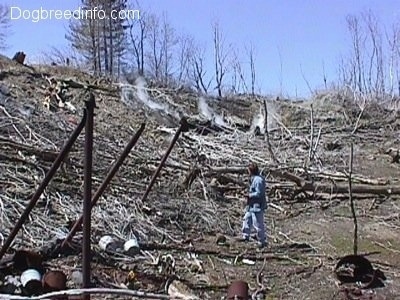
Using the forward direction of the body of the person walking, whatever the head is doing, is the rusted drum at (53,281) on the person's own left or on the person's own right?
on the person's own left

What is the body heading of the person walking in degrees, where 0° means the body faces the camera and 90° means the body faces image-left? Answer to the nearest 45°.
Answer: approximately 90°

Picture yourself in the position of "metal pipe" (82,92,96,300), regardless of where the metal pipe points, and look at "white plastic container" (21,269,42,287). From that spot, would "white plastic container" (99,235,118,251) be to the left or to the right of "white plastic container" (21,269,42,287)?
right

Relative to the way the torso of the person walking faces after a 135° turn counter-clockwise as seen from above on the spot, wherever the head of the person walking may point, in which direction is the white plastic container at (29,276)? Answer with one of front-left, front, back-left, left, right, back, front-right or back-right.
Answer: right

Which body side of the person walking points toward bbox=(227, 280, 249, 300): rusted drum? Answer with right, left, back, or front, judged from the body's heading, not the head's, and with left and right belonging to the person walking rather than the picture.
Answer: left

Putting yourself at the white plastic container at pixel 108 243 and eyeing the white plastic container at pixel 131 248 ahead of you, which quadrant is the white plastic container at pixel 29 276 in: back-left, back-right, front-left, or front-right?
back-right

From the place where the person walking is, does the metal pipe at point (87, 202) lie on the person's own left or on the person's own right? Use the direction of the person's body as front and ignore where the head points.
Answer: on the person's own left

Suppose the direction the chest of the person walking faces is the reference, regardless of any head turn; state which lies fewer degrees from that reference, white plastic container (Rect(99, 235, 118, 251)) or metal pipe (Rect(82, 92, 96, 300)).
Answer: the white plastic container

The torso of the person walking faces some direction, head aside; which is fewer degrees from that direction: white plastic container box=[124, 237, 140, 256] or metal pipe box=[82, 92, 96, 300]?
the white plastic container

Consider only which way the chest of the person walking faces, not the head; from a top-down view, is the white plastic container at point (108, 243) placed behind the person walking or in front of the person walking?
in front
